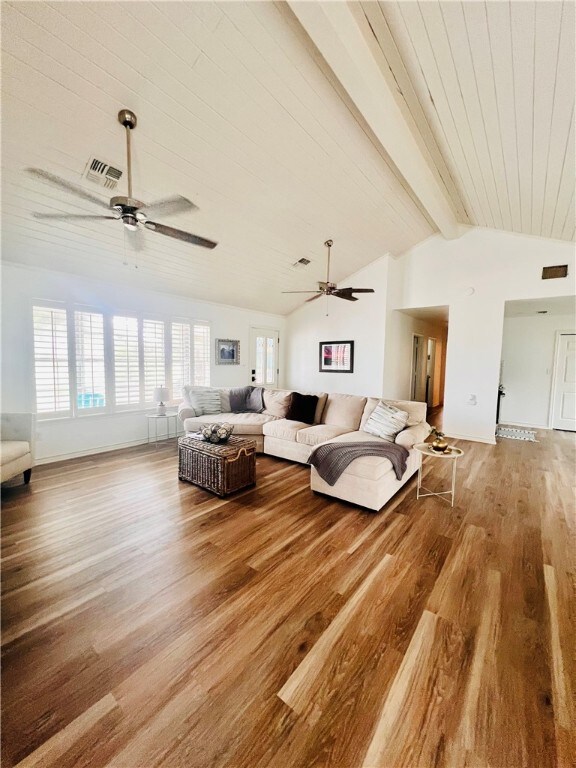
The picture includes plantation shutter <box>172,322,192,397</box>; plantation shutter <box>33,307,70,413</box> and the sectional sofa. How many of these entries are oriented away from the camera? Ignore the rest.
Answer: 0

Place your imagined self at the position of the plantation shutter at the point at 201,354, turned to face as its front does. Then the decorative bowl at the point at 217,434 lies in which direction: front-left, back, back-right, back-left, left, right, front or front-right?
front-right

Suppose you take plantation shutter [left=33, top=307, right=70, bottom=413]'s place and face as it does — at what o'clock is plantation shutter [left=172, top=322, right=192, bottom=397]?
plantation shutter [left=172, top=322, right=192, bottom=397] is roughly at 10 o'clock from plantation shutter [left=33, top=307, right=70, bottom=413].

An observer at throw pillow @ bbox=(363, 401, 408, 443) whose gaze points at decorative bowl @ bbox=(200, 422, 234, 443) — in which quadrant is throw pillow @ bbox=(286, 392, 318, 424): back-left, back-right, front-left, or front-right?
front-right

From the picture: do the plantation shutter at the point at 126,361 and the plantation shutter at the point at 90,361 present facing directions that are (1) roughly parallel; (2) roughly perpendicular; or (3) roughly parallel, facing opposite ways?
roughly parallel

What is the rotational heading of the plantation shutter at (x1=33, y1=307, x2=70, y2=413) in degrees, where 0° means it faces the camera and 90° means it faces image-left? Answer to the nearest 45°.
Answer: approximately 315°

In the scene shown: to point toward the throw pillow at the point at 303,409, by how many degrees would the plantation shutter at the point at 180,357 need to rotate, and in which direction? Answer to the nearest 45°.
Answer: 0° — it already faces it

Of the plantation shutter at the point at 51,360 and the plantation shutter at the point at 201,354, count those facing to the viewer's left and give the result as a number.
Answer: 0

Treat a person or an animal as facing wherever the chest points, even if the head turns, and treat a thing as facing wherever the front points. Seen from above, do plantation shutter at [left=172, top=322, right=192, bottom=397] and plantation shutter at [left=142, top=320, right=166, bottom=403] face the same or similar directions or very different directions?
same or similar directions

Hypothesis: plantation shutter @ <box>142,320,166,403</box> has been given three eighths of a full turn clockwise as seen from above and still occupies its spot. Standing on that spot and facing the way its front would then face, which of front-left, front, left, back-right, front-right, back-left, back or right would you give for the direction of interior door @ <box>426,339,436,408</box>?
back

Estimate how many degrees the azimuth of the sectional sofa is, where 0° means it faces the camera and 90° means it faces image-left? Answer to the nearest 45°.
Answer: approximately 45°

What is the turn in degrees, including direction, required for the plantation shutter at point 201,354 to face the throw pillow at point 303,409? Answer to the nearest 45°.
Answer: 0° — it already faces it

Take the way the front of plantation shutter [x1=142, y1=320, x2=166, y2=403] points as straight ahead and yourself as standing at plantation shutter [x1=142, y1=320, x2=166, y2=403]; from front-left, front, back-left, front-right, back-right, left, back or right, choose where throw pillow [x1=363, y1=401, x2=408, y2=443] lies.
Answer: front

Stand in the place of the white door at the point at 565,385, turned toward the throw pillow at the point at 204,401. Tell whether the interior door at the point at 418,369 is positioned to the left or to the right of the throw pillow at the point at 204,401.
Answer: right

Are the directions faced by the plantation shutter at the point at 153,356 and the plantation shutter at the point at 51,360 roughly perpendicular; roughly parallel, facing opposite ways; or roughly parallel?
roughly parallel
